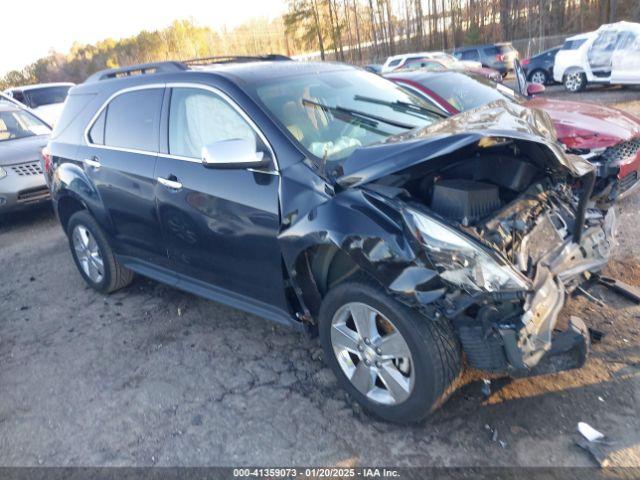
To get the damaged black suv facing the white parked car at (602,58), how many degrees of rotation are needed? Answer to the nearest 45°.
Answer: approximately 90° to its left

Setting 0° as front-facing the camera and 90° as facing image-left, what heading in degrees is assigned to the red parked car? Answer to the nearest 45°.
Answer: approximately 315°

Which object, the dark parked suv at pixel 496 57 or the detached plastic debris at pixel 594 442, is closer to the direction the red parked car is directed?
the detached plastic debris

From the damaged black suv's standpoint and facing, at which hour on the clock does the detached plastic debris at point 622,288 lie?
The detached plastic debris is roughly at 10 o'clock from the damaged black suv.

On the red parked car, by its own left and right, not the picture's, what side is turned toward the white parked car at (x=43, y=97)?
back

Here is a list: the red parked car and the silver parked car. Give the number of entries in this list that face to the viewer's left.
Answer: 0

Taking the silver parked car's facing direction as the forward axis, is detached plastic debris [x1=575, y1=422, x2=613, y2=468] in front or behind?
in front

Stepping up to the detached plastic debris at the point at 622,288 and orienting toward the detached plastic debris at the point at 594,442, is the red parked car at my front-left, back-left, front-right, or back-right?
back-right

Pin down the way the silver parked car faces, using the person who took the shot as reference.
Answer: facing the viewer and to the right of the viewer

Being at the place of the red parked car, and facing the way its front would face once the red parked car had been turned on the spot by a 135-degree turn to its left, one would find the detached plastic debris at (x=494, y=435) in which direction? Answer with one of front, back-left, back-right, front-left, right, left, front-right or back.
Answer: back
